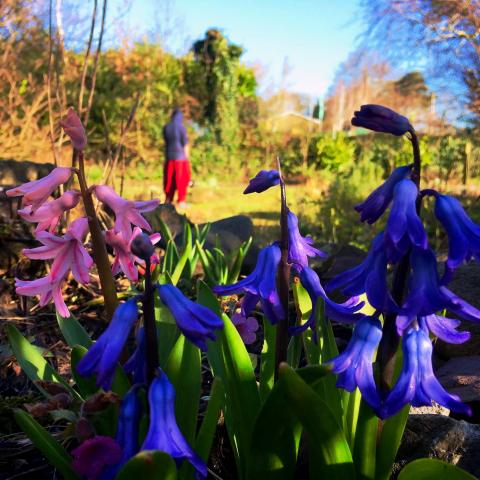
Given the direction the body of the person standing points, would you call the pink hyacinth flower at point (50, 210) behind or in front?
behind

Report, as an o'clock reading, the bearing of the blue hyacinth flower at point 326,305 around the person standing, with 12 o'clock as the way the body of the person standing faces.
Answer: The blue hyacinth flower is roughly at 6 o'clock from the person standing.

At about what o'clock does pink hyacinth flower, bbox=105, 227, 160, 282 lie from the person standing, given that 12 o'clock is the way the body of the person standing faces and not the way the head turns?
The pink hyacinth flower is roughly at 6 o'clock from the person standing.

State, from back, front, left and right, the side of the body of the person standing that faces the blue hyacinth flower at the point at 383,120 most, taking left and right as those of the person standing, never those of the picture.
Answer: back

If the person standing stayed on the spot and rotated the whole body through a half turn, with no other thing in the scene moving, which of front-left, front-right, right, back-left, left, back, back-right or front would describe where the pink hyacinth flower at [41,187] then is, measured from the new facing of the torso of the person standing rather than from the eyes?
front

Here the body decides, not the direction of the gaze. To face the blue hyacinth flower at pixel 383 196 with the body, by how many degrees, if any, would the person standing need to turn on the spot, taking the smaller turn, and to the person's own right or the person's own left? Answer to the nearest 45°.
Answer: approximately 180°

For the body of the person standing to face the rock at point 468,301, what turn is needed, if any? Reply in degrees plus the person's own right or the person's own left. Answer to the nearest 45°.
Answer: approximately 180°

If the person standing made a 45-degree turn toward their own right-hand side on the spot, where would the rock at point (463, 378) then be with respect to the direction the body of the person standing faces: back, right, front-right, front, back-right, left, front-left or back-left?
back-right

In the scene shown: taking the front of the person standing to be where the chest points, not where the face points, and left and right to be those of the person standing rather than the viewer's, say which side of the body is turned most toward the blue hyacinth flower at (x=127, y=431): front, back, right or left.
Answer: back

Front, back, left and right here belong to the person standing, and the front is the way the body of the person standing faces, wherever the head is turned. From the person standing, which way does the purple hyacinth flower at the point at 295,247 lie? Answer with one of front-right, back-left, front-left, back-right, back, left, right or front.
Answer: back

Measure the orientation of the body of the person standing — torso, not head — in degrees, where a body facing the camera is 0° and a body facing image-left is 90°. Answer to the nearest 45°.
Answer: approximately 180°

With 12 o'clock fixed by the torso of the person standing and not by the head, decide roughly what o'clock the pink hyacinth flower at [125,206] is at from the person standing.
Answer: The pink hyacinth flower is roughly at 6 o'clock from the person standing.
